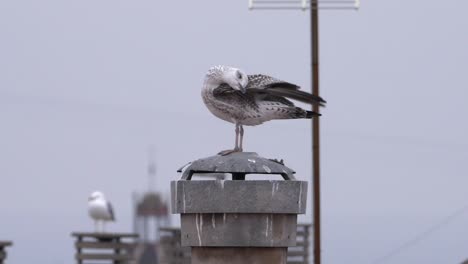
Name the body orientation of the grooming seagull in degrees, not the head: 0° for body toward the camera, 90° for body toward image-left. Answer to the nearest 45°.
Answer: approximately 90°

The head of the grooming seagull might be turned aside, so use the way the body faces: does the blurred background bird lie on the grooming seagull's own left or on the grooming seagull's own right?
on the grooming seagull's own right

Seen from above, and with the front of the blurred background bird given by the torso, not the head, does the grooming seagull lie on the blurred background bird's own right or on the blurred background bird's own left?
on the blurred background bird's own left

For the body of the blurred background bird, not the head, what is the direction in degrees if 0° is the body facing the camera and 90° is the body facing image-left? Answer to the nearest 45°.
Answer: approximately 45°
